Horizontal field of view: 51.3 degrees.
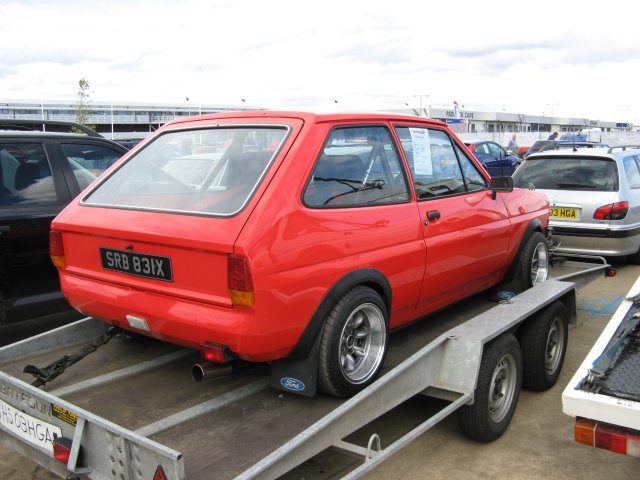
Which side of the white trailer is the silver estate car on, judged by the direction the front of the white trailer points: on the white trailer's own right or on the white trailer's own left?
on the white trailer's own left

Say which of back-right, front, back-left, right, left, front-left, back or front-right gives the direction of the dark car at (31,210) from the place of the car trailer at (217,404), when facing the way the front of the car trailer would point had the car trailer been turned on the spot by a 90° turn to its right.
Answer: back

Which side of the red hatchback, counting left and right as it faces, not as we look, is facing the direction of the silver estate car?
front

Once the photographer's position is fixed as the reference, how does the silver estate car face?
facing away from the viewer and to the right of the viewer

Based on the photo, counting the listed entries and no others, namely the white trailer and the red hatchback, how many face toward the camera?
0

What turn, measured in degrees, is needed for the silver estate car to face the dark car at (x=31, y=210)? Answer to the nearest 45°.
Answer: approximately 180°

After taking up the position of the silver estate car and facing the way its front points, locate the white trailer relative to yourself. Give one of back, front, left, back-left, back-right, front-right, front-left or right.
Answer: back-right

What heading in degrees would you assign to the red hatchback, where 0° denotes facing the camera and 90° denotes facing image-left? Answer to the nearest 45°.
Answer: approximately 225°
